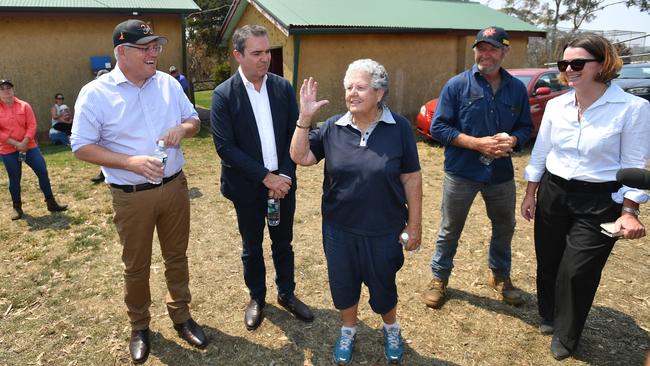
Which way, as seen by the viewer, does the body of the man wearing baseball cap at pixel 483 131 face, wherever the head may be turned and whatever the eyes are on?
toward the camera

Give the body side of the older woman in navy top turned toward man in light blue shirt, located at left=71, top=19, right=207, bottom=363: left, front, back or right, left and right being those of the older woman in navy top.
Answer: right

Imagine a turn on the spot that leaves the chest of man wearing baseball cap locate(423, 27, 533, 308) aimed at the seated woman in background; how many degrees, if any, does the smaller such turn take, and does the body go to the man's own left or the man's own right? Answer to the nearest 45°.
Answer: approximately 135° to the man's own right

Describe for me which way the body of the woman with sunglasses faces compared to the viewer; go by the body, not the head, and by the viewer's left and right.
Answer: facing the viewer and to the left of the viewer

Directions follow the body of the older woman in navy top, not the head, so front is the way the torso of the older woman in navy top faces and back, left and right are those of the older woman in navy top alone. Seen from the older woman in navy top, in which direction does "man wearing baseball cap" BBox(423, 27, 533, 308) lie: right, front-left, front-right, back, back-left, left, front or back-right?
back-left

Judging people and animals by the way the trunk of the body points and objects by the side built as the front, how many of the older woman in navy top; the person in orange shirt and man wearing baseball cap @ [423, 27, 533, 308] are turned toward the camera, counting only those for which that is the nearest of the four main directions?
3

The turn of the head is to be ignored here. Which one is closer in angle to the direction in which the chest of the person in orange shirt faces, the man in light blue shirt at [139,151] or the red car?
the man in light blue shirt

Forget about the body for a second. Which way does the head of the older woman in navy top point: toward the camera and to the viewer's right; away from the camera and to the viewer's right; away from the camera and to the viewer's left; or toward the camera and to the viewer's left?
toward the camera and to the viewer's left

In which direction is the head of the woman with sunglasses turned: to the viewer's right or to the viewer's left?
to the viewer's left

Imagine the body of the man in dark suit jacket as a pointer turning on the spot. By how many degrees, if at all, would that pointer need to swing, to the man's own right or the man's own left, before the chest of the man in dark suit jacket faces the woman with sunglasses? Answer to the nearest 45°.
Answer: approximately 45° to the man's own left

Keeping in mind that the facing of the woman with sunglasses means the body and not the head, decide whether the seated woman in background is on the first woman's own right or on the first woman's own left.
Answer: on the first woman's own right

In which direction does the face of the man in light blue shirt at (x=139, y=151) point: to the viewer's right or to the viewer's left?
to the viewer's right
